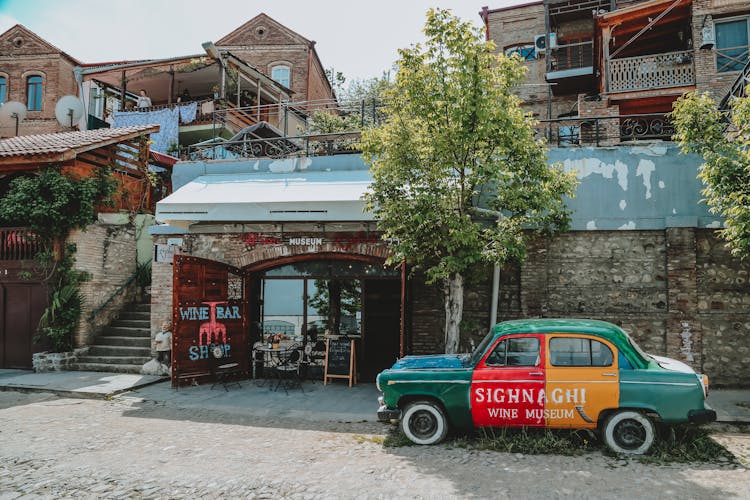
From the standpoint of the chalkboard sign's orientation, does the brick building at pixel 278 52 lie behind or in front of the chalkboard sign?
behind

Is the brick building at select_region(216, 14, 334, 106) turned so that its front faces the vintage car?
yes

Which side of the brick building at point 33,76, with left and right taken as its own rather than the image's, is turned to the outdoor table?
front

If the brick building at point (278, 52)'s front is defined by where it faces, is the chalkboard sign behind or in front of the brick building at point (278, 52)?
in front
